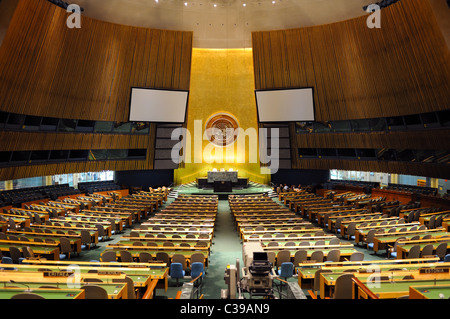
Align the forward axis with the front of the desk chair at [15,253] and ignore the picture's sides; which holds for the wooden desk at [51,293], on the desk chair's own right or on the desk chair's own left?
on the desk chair's own right

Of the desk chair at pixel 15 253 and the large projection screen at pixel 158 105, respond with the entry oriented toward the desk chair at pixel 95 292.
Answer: the large projection screen

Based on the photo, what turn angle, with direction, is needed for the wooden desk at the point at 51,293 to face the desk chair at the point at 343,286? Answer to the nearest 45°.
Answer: approximately 90° to its left

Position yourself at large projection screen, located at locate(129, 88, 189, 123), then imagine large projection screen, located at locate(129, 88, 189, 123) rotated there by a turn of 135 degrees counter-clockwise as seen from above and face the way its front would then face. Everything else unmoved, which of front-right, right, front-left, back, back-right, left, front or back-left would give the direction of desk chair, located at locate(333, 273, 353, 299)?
back-right

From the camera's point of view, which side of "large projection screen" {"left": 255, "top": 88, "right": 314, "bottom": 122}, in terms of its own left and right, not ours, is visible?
front

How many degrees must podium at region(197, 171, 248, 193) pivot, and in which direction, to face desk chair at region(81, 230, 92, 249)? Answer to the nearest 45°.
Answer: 0° — it already faces it

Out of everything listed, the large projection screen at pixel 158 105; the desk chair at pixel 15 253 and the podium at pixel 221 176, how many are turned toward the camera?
2

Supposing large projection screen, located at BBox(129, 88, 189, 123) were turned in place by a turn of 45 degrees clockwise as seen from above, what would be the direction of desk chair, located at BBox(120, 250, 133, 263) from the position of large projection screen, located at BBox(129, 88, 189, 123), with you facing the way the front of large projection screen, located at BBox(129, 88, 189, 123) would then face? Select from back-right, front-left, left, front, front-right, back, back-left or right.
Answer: front-left

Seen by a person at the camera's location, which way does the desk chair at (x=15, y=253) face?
facing away from the viewer and to the right of the viewer

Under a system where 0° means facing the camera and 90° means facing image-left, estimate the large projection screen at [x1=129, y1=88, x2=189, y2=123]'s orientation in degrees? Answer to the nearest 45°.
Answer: approximately 0°

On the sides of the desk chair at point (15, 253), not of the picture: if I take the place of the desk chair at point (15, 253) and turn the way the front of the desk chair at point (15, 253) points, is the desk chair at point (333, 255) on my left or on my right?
on my right

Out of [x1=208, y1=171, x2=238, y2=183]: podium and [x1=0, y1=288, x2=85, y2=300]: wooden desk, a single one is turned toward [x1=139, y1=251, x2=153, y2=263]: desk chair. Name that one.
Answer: the podium

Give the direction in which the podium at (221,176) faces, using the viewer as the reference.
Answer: facing the viewer

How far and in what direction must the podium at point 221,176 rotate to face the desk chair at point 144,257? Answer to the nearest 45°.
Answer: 0° — it already faces it

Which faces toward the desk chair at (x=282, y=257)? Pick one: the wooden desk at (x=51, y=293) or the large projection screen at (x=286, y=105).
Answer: the large projection screen

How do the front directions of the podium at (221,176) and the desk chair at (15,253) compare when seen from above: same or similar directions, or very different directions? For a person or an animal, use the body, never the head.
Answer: very different directions

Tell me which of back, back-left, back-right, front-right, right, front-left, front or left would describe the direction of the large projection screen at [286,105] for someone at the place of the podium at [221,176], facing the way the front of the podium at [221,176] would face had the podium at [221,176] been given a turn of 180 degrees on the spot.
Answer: back-right

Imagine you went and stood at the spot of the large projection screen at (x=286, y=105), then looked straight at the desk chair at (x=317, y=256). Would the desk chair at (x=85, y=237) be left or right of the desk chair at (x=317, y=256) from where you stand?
right

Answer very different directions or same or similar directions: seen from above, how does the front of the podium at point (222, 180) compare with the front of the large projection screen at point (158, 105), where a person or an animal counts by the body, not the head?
same or similar directions

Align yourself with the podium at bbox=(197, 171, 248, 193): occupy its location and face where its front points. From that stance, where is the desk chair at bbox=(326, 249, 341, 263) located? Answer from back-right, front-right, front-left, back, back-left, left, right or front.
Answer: front
